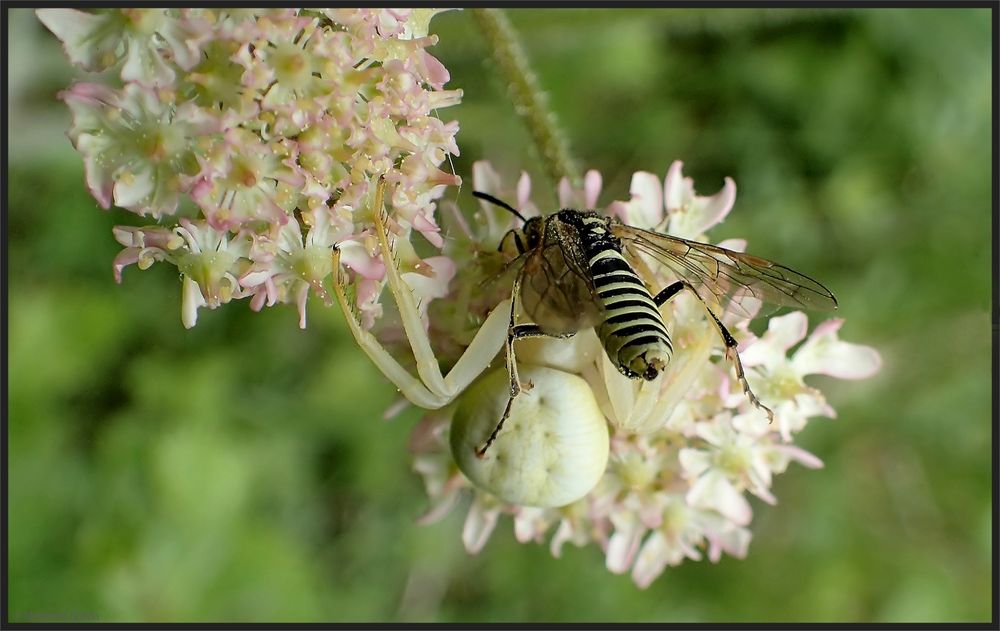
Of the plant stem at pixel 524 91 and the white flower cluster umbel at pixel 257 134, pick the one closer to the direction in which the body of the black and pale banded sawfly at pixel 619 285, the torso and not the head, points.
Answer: the plant stem

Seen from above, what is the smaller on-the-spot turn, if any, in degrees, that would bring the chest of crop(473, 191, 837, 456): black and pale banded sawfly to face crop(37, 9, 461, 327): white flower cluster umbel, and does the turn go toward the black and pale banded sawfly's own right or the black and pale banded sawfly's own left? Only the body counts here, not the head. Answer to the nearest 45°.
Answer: approximately 45° to the black and pale banded sawfly's own left

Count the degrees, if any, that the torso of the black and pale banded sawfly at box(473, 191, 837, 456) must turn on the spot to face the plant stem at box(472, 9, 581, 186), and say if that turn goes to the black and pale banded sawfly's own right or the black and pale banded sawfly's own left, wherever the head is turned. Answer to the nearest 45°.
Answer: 0° — it already faces it

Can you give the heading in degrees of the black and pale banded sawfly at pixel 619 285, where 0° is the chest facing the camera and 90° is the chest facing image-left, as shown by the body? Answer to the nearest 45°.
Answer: approximately 135°
